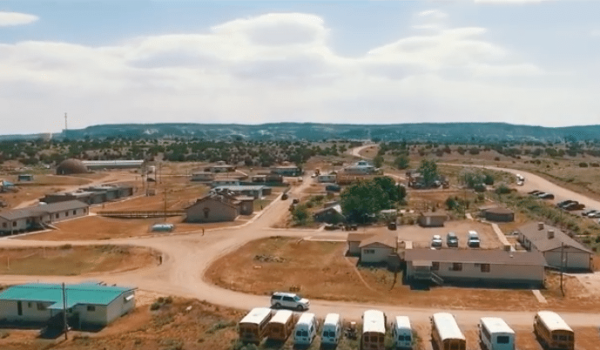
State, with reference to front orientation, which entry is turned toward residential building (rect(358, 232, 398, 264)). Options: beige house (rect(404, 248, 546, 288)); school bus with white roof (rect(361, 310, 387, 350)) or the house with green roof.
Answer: the school bus with white roof

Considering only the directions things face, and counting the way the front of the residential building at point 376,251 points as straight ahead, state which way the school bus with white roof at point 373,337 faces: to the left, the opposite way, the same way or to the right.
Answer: the opposite way

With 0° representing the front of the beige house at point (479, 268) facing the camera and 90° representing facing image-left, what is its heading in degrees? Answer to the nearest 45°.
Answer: approximately 0°

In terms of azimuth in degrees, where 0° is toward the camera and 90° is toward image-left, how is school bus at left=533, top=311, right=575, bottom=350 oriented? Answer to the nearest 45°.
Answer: approximately 135°

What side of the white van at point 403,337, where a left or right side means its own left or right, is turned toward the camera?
back

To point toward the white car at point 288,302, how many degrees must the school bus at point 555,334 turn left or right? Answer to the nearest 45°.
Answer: approximately 45° to its left

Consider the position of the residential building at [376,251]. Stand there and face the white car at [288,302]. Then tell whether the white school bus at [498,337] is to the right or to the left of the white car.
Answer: left

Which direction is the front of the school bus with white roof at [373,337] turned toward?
away from the camera

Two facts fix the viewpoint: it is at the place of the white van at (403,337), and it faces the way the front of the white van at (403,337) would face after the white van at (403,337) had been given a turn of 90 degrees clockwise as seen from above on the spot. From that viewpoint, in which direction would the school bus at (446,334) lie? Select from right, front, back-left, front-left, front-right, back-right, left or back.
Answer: front
